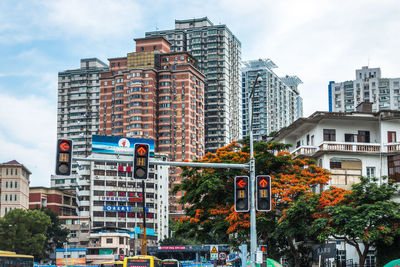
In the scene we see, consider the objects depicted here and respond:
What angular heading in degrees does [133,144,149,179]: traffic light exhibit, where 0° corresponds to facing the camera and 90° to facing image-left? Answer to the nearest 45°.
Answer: approximately 0°

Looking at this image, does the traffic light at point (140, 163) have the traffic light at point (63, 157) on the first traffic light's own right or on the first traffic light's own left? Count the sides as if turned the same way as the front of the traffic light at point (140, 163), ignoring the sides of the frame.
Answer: on the first traffic light's own right

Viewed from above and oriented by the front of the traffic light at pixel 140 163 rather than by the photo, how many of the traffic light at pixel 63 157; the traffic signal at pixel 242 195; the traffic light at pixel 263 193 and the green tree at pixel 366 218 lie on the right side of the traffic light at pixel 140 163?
1

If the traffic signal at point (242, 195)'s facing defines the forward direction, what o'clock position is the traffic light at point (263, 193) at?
The traffic light is roughly at 9 o'clock from the traffic signal.

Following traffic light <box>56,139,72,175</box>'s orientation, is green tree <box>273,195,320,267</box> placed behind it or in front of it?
behind

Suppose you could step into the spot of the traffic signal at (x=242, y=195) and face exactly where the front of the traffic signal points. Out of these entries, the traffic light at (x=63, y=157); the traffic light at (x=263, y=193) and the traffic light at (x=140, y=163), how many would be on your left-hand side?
1

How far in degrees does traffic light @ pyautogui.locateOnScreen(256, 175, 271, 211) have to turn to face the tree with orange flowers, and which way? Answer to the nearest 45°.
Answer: approximately 180°
